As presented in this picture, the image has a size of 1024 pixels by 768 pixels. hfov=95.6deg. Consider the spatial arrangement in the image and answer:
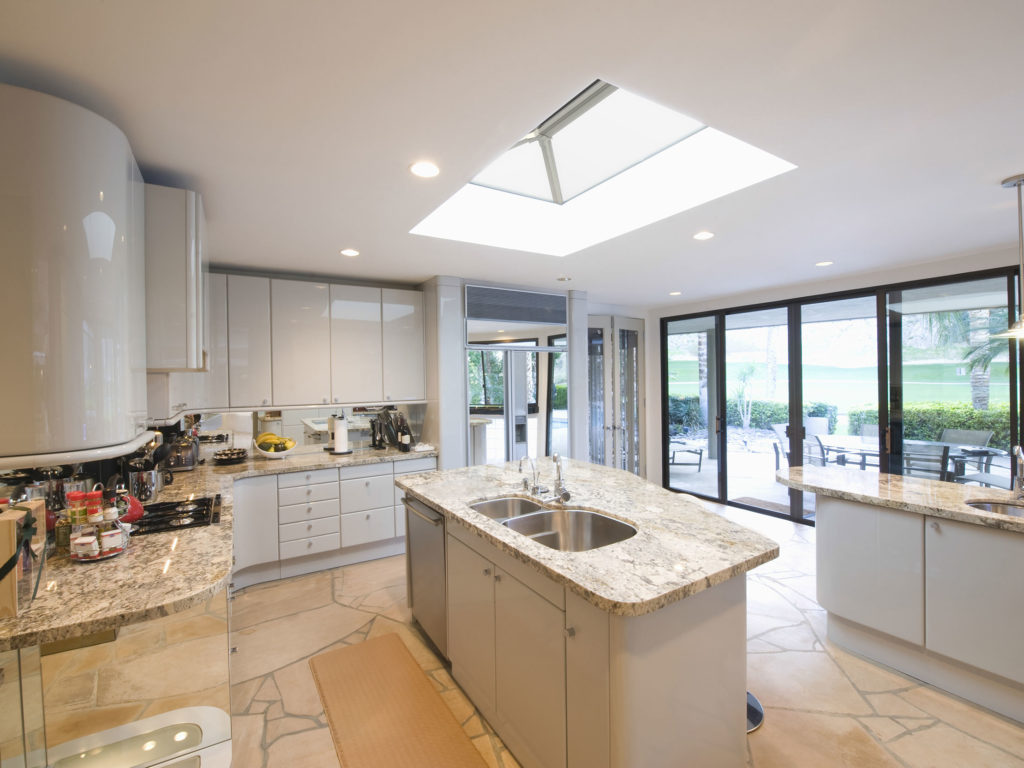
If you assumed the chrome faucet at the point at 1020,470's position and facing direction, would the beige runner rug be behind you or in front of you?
in front

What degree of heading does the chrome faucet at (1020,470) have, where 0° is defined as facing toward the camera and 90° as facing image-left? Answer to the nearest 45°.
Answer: approximately 45°

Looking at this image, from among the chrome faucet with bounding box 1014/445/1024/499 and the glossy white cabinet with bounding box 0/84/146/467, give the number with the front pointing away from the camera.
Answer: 0

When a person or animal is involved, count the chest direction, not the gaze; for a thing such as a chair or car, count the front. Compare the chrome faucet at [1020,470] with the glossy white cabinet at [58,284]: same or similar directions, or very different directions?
very different directions

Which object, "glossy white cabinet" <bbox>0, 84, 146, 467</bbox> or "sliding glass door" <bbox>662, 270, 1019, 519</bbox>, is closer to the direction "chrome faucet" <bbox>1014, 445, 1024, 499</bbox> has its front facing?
the glossy white cabinet

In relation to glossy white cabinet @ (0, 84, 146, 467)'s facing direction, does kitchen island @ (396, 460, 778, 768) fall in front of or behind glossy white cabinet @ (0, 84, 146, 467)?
in front

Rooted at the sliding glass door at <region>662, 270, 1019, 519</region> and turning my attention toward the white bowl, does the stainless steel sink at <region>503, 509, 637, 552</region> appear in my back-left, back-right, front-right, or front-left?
front-left

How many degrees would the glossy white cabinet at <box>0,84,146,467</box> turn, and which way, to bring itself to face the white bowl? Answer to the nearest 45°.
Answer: approximately 90° to its left

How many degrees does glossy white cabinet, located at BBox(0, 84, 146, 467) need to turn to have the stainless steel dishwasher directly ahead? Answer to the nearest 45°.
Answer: approximately 45° to its left

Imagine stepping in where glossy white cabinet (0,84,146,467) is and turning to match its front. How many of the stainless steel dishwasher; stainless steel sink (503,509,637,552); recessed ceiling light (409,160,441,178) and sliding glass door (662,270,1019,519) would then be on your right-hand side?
0

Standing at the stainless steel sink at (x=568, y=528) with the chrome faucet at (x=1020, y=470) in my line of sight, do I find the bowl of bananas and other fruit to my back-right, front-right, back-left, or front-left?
back-left

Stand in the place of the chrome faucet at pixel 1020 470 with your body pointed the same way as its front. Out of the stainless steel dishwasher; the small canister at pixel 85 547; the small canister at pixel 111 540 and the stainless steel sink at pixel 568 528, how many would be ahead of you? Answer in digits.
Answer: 4

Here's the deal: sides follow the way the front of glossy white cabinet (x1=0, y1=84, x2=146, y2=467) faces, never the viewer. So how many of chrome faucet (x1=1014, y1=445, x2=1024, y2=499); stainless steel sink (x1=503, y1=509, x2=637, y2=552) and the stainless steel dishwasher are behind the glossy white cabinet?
0

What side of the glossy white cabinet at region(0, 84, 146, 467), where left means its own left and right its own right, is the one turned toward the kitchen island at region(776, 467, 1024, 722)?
front

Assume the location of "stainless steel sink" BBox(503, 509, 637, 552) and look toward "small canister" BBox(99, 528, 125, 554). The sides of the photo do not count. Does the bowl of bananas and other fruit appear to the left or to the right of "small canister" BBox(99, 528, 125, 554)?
right

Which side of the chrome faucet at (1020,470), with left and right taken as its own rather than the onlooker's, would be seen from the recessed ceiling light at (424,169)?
front

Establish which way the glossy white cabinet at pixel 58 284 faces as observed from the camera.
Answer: facing the viewer and to the right of the viewer

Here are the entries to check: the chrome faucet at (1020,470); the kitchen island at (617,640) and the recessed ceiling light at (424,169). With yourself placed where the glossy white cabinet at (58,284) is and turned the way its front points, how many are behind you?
0
